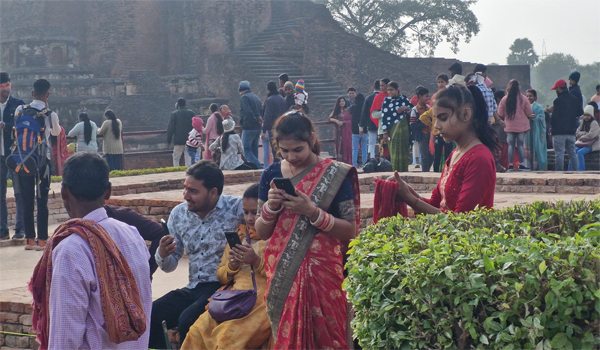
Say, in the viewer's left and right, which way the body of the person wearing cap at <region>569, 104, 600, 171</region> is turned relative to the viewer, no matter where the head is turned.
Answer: facing the viewer and to the left of the viewer

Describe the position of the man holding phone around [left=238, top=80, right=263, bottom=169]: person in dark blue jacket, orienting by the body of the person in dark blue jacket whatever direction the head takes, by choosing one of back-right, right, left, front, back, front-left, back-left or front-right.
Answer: back-left

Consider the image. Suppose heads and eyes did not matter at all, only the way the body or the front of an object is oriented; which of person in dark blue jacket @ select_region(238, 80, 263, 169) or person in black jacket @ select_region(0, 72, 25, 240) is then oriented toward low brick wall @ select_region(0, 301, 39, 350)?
person in black jacket @ select_region(0, 72, 25, 240)

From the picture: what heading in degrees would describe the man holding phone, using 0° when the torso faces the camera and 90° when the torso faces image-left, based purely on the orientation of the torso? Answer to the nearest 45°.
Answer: approximately 45°

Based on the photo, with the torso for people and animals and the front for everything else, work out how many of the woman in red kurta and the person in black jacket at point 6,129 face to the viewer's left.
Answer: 1

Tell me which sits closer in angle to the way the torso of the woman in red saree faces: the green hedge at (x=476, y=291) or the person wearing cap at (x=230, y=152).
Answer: the green hedge

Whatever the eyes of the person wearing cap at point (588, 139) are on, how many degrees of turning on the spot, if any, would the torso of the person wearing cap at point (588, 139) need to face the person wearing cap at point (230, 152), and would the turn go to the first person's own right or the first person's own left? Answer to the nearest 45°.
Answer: approximately 45° to the first person's own right

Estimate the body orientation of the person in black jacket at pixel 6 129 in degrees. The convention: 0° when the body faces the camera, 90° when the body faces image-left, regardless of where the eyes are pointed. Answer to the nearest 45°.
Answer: approximately 0°

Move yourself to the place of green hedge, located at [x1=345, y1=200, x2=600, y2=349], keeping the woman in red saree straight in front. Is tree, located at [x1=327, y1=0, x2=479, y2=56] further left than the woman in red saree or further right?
right
